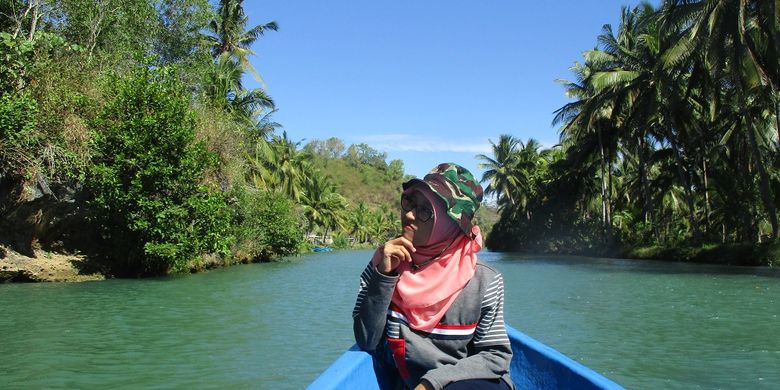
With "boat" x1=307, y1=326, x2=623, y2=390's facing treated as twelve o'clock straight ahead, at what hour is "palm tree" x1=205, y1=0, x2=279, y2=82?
The palm tree is roughly at 11 o'clock from the boat.

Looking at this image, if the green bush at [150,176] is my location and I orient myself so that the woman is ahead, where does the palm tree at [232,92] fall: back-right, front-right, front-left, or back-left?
back-left

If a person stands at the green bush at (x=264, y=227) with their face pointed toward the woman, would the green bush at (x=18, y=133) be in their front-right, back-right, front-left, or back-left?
front-right

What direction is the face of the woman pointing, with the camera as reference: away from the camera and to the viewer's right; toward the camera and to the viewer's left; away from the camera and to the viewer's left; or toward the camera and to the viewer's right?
toward the camera and to the viewer's left

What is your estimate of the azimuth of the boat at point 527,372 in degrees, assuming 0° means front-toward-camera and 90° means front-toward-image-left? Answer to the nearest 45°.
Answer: approximately 180°

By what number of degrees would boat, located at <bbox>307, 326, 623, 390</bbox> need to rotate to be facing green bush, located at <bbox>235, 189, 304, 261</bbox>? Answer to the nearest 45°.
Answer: approximately 45° to its left

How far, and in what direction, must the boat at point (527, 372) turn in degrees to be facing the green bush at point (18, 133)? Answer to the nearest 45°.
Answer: approximately 45° to its left

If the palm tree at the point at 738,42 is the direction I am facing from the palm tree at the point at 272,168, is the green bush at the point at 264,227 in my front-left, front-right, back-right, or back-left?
front-right

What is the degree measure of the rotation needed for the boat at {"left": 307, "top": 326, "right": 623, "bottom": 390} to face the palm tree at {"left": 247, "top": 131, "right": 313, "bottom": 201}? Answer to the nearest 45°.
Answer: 0° — it already faces it
